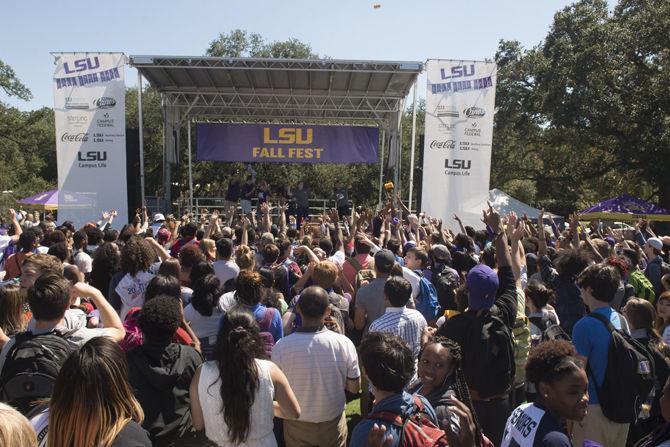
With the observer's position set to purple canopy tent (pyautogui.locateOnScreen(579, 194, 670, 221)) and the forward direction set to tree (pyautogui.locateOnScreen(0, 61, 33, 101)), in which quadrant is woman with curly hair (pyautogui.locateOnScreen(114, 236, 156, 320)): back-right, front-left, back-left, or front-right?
front-left

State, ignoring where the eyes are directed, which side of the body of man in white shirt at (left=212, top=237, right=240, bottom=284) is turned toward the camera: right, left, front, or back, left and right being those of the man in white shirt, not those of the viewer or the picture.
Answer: back

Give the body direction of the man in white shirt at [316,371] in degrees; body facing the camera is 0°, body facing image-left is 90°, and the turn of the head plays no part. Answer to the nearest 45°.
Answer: approximately 180°

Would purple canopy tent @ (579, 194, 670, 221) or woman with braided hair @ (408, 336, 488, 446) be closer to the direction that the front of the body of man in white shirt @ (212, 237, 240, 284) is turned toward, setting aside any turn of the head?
the purple canopy tent

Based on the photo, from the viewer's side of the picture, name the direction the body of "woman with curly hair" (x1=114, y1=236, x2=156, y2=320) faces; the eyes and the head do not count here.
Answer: away from the camera

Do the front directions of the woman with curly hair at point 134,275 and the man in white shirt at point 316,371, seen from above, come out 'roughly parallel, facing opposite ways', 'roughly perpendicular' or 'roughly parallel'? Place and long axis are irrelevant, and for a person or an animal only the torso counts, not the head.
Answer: roughly parallel

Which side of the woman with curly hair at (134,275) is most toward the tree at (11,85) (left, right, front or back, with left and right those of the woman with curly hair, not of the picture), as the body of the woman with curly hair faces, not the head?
front

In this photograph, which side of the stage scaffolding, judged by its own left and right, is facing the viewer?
front

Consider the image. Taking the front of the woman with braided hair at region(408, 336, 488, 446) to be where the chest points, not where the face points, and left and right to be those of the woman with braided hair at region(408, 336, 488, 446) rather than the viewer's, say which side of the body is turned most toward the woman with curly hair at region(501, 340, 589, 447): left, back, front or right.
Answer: left

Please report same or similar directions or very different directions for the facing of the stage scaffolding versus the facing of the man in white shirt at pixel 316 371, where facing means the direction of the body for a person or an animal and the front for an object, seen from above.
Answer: very different directions

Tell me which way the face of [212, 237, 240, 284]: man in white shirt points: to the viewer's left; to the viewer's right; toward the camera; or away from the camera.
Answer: away from the camera

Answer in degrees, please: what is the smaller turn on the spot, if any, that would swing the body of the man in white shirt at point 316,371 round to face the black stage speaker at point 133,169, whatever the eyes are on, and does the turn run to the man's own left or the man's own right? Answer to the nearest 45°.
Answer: approximately 45° to the man's own left

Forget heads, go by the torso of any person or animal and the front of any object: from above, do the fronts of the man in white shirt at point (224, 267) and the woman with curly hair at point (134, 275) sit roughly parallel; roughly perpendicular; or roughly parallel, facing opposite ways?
roughly parallel
